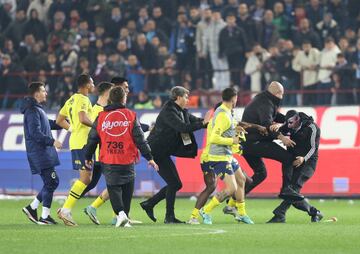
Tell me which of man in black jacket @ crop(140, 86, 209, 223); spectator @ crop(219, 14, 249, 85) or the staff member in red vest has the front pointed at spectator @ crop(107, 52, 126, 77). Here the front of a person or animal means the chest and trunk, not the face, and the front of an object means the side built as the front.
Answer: the staff member in red vest

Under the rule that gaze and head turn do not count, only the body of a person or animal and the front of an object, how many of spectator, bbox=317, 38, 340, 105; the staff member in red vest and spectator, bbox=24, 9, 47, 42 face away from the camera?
1

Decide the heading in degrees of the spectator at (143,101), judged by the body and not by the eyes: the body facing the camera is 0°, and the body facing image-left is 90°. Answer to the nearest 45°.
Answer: approximately 0°

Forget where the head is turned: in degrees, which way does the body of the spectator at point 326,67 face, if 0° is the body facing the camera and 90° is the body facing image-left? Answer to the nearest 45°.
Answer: approximately 45°

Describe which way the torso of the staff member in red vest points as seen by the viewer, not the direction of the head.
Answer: away from the camera

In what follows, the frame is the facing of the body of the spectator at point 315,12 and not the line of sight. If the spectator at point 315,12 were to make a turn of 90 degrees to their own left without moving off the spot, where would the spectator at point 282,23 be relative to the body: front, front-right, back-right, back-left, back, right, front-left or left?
back

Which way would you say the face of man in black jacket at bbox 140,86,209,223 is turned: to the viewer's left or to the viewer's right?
to the viewer's right

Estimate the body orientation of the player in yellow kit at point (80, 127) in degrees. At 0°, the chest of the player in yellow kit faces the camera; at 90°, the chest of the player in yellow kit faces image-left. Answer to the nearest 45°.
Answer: approximately 225°

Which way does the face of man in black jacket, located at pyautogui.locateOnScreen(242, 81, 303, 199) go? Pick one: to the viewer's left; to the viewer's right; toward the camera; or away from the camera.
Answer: to the viewer's right

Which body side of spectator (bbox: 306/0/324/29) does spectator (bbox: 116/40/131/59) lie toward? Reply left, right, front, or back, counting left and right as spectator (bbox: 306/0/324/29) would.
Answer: right

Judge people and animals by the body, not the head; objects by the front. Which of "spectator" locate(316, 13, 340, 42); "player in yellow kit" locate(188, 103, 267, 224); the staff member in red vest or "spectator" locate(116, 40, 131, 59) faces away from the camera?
the staff member in red vest

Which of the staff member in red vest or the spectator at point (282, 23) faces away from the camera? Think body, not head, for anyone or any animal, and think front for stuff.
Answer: the staff member in red vest
